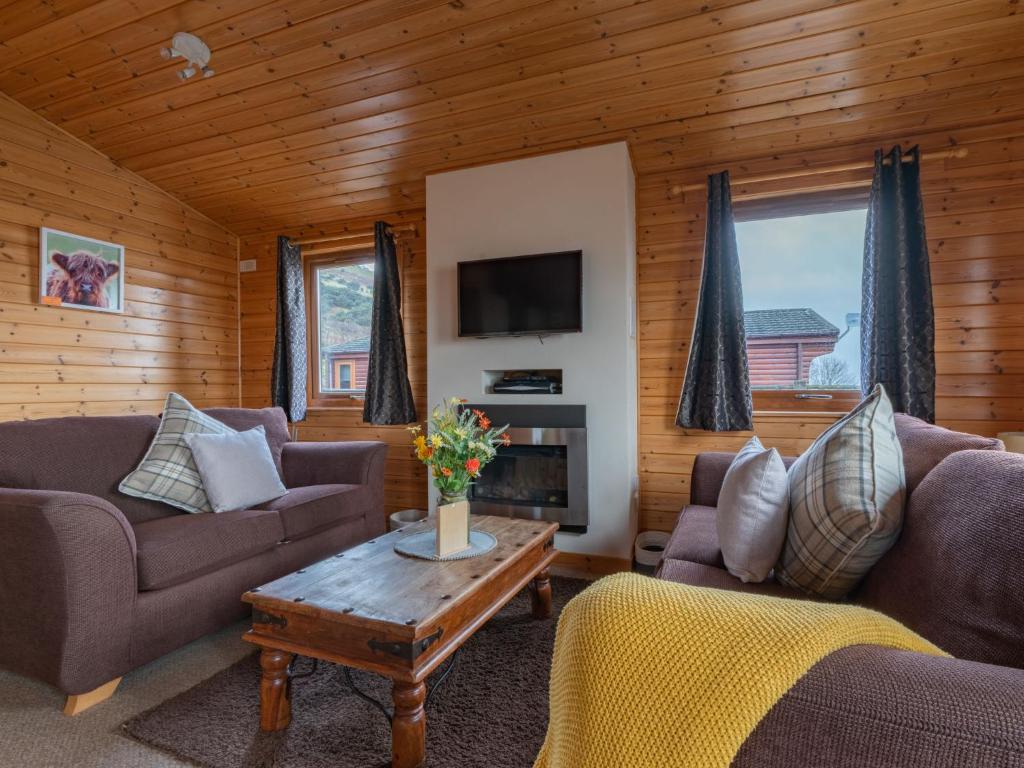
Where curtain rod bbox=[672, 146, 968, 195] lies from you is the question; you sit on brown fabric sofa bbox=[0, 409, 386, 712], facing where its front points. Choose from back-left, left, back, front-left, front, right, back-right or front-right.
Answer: front-left

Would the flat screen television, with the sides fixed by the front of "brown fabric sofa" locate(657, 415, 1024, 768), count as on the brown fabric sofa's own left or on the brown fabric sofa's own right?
on the brown fabric sofa's own right

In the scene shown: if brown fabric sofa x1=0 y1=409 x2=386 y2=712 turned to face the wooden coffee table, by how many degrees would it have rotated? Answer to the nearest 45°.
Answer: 0° — it already faces it

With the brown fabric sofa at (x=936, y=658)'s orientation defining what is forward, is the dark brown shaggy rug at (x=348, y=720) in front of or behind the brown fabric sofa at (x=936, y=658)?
in front

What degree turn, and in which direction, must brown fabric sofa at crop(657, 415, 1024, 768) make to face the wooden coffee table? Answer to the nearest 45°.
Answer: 0° — it already faces it

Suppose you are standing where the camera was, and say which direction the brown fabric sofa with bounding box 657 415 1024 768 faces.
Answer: facing to the left of the viewer

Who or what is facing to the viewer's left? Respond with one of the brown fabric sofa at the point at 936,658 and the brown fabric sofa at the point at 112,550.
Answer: the brown fabric sofa at the point at 936,658

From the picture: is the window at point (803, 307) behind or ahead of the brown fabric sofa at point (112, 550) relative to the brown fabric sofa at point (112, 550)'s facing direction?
ahead

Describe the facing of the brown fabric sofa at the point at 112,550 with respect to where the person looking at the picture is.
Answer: facing the viewer and to the right of the viewer

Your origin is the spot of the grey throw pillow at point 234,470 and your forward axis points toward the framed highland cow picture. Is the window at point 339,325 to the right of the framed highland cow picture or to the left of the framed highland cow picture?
right

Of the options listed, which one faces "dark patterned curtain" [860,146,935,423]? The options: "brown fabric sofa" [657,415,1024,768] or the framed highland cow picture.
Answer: the framed highland cow picture

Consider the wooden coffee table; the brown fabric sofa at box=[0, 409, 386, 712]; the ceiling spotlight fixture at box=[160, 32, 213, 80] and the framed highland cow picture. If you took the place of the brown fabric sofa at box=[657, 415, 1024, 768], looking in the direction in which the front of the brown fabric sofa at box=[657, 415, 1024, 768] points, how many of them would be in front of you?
4

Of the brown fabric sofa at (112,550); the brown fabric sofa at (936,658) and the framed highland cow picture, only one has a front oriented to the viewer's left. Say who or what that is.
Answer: the brown fabric sofa at (936,658)

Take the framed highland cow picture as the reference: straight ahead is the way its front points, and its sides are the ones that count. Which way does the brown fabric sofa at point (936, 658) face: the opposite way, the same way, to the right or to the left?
the opposite way

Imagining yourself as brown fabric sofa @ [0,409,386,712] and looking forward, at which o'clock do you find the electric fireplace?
The electric fireplace is roughly at 10 o'clock from the brown fabric sofa.
